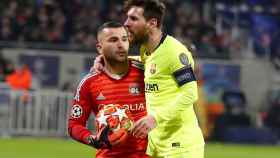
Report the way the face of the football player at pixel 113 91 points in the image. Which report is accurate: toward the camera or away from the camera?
toward the camera

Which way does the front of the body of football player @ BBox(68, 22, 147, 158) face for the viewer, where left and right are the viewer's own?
facing the viewer and to the right of the viewer
